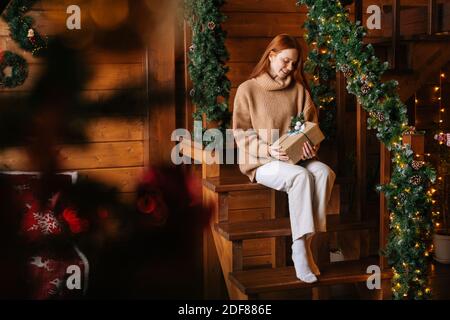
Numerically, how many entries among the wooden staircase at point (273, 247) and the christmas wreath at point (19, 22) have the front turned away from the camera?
0

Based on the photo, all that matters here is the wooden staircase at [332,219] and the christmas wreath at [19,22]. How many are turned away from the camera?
0

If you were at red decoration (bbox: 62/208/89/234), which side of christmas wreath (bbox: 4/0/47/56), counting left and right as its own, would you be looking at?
front

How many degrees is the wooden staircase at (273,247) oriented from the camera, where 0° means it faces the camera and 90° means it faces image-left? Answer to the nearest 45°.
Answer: approximately 315°

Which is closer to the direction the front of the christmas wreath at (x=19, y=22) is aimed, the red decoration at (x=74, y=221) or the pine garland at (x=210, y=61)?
the red decoration

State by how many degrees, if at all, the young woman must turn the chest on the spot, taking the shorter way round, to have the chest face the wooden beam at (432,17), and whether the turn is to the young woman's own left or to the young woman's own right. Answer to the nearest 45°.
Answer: approximately 90° to the young woman's own left

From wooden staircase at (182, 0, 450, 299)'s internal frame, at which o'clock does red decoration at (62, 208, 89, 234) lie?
The red decoration is roughly at 2 o'clock from the wooden staircase.

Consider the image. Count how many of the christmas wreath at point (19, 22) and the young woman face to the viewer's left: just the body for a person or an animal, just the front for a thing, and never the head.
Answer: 0
